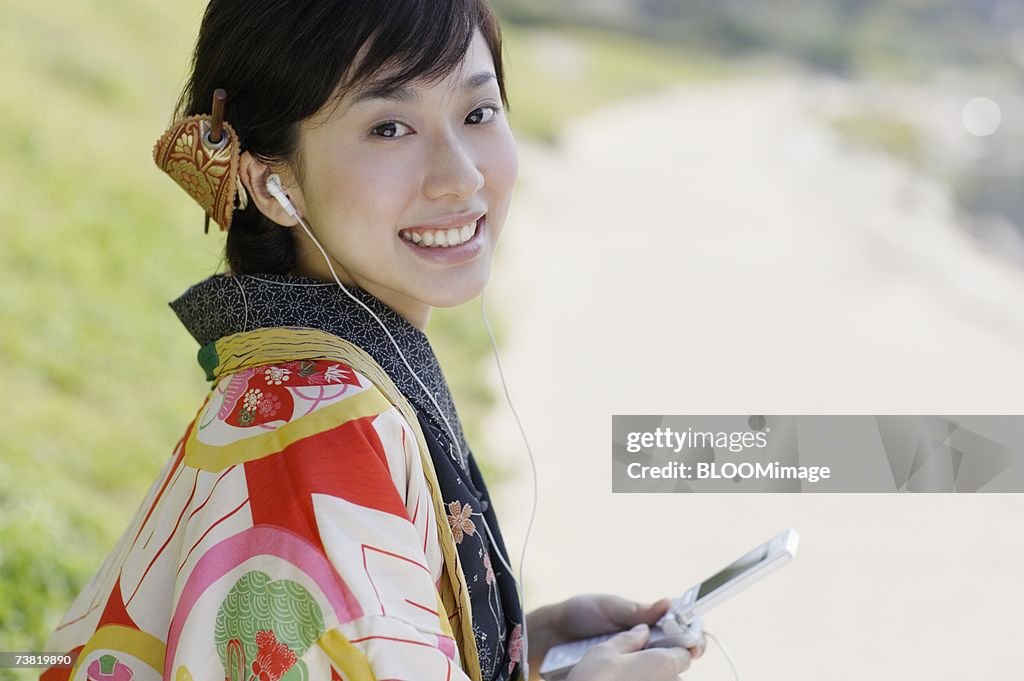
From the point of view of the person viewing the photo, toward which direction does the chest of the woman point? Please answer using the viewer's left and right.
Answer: facing to the right of the viewer
